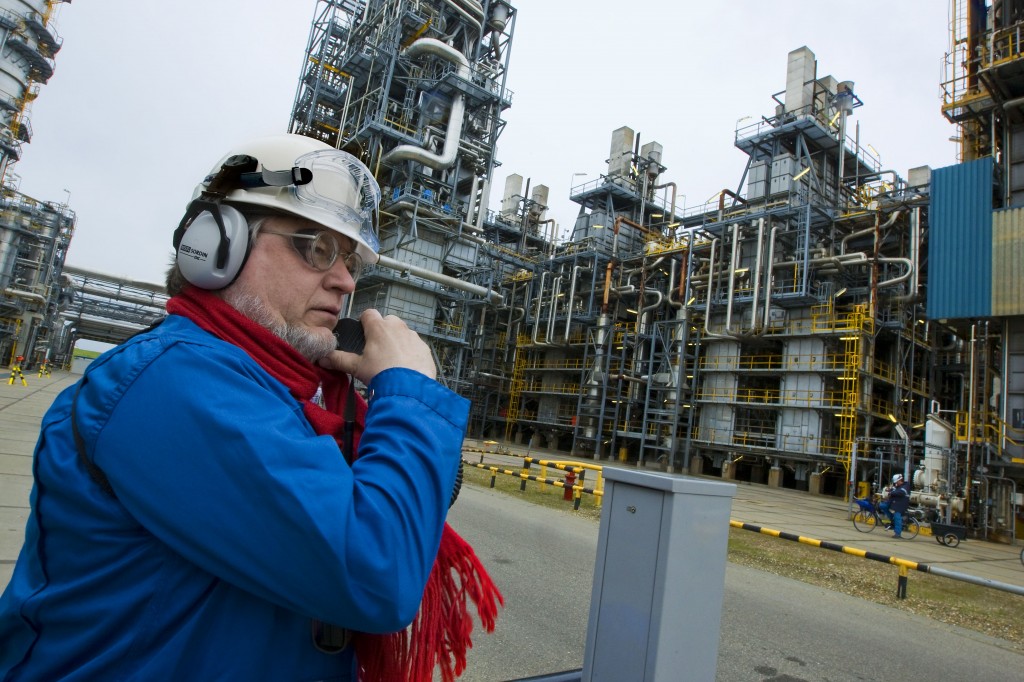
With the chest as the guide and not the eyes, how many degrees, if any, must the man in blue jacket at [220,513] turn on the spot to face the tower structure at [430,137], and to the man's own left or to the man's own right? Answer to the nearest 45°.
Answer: approximately 90° to the man's own left

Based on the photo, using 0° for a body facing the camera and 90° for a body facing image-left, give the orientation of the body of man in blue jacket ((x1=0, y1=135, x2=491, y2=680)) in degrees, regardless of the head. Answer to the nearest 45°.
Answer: approximately 270°

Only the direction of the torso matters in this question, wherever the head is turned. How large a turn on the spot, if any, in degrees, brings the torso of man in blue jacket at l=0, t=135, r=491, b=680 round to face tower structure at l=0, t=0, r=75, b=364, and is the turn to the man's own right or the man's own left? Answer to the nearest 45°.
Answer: approximately 90° to the man's own left

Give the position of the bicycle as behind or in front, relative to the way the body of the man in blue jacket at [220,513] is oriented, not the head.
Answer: in front

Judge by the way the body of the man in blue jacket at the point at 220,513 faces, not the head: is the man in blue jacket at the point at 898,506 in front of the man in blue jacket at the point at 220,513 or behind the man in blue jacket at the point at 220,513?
in front

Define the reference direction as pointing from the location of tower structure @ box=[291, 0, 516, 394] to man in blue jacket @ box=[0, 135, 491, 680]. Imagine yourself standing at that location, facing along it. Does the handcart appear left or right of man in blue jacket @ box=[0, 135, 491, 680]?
left

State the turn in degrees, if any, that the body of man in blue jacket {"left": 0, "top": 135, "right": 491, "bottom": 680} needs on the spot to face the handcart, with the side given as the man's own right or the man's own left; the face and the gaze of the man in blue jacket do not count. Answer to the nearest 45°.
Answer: approximately 45° to the man's own left

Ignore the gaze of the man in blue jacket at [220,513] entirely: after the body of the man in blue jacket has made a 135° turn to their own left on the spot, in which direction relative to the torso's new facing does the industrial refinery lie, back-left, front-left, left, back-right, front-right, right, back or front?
right
